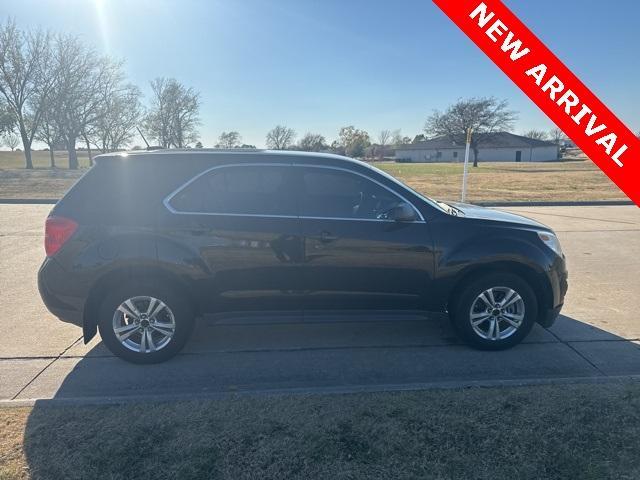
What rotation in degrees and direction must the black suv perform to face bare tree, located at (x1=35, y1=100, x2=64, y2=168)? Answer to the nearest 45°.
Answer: approximately 135° to its left

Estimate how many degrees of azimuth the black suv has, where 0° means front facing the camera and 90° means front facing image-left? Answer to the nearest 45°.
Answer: approximately 270°

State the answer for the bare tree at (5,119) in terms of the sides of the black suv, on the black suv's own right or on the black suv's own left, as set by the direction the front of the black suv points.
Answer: on the black suv's own left
